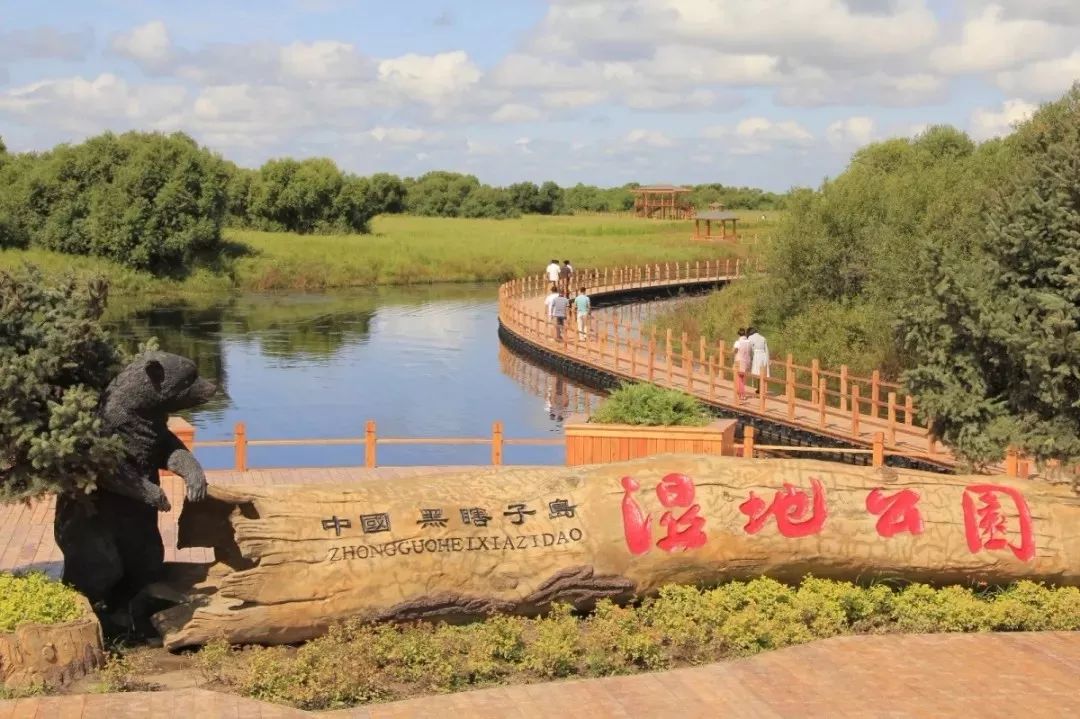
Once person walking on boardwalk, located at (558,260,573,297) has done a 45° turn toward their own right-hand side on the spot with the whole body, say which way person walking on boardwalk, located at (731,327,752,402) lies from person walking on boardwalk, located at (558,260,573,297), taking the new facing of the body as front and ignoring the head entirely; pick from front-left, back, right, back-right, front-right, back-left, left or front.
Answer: back-right

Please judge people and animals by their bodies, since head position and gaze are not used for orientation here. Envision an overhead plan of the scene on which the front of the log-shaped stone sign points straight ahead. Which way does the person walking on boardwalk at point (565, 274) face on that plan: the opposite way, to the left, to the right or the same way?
the opposite way

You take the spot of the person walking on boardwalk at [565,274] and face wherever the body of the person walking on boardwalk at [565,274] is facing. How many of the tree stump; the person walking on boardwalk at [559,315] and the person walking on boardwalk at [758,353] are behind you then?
3

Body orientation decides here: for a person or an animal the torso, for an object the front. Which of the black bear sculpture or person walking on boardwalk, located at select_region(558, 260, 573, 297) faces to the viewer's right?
the black bear sculpture

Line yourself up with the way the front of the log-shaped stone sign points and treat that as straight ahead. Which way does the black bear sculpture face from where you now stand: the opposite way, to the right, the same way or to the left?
to the left

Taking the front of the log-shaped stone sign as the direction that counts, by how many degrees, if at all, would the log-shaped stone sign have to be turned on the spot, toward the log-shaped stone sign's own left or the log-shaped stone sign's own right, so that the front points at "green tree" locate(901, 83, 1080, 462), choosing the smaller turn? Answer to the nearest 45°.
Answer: approximately 135° to the log-shaped stone sign's own left

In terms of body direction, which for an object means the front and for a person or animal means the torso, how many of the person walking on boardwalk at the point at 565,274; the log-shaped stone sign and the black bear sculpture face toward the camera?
1

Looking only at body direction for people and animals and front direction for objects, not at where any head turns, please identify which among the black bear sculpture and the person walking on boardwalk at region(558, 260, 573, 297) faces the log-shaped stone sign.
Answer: the black bear sculpture

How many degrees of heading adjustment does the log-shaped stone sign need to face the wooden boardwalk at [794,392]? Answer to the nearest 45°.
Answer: approximately 180°

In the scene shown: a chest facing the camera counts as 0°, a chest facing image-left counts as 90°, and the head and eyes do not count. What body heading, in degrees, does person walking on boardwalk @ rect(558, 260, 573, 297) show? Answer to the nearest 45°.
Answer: approximately 180°

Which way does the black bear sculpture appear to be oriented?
to the viewer's right

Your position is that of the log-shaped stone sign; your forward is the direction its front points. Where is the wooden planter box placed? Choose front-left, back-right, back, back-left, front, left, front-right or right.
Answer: back
